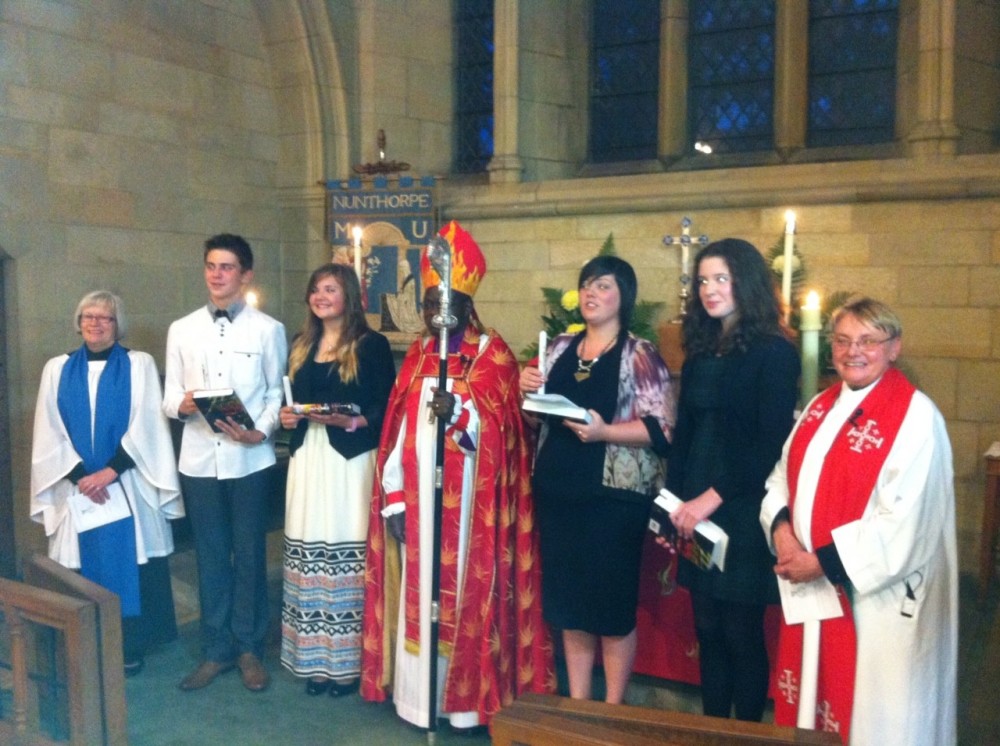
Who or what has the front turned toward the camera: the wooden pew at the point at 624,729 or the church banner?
the church banner

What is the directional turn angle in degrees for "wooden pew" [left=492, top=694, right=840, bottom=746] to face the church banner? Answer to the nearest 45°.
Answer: approximately 45° to its left

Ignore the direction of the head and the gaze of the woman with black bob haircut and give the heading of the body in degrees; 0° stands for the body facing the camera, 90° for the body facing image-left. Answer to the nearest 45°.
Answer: approximately 45°

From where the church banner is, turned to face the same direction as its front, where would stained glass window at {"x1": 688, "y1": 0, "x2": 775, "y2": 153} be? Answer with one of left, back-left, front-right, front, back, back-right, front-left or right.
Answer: left

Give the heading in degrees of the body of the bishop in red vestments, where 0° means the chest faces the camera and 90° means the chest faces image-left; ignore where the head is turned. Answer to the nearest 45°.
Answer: approximately 45°

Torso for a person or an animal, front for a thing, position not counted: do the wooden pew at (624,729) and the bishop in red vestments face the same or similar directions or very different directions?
very different directions

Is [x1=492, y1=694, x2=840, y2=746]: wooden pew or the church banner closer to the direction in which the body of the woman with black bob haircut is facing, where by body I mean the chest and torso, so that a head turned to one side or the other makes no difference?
the wooden pew

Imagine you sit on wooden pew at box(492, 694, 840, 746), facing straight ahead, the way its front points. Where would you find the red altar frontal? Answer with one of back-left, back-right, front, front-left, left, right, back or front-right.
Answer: front-left

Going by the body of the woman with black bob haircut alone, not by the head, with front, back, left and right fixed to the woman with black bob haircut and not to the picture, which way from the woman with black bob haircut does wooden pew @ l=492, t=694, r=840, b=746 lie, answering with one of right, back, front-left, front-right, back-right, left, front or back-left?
front-left

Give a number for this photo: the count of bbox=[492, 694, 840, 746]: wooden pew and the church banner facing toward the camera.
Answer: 1

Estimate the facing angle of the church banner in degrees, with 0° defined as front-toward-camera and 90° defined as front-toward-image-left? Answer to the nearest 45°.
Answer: approximately 0°

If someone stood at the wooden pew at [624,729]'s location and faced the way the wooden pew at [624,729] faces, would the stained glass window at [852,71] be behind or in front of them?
in front

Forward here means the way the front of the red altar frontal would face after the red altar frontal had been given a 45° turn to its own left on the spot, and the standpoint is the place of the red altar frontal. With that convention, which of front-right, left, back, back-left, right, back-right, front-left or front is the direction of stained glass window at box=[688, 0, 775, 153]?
back

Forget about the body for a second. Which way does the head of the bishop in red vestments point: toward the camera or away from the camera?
toward the camera

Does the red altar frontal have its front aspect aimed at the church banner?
no

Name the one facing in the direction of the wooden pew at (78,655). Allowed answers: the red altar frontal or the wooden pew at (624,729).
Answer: the red altar frontal

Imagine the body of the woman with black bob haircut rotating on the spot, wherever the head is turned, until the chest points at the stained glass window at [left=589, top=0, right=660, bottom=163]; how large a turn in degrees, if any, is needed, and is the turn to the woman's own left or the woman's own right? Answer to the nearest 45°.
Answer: approximately 135° to the woman's own right
